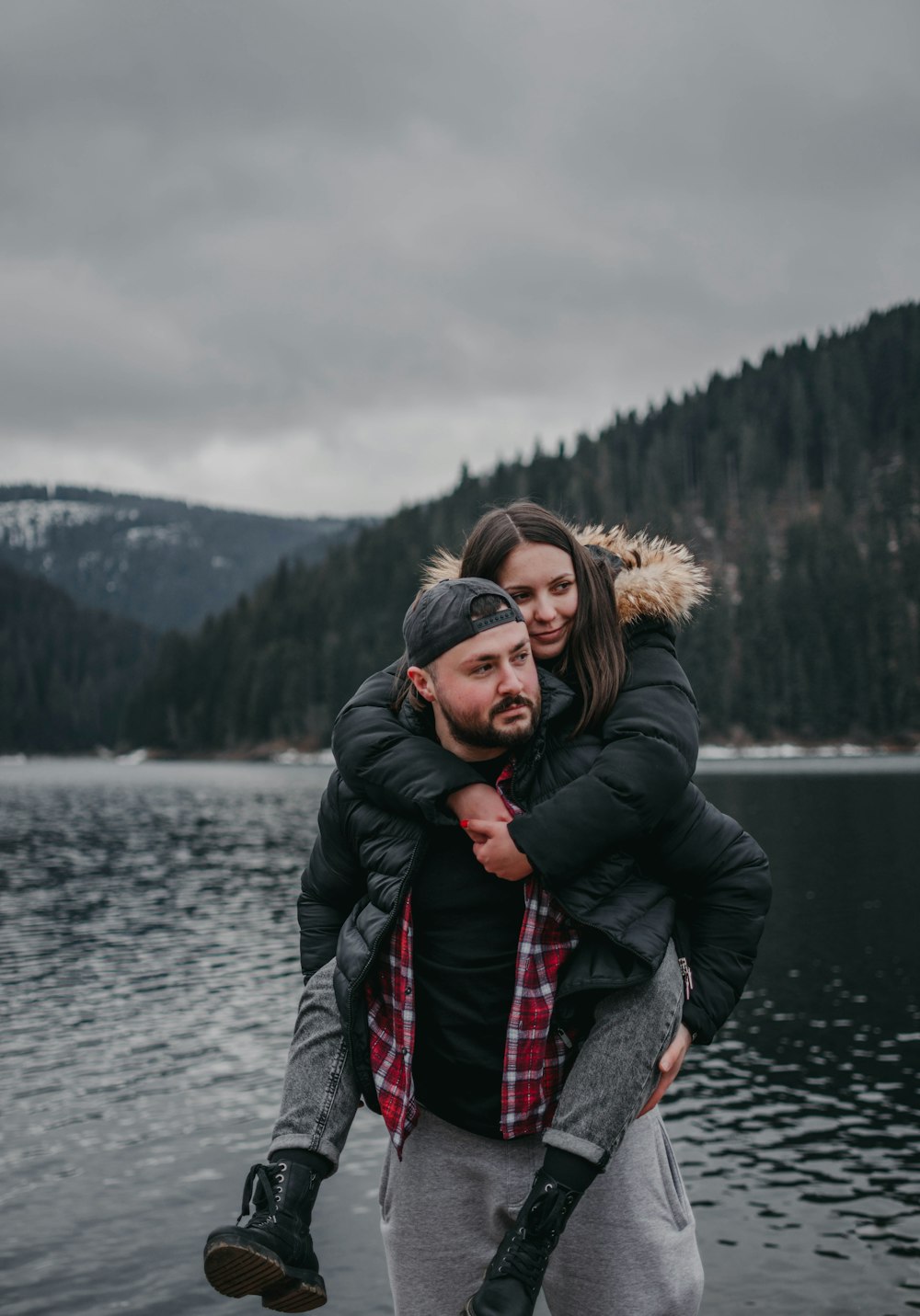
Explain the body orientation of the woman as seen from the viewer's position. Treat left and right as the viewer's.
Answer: facing the viewer and to the left of the viewer

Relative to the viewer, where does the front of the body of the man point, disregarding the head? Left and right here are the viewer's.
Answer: facing the viewer
